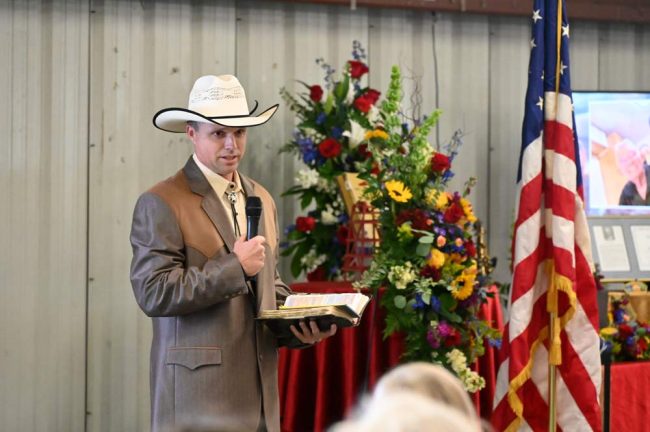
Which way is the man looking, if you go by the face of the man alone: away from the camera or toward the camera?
toward the camera

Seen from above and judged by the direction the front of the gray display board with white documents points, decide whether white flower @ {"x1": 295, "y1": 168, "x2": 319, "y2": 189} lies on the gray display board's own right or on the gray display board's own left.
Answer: on the gray display board's own right

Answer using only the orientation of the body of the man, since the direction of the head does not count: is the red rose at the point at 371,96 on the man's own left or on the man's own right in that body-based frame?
on the man's own left

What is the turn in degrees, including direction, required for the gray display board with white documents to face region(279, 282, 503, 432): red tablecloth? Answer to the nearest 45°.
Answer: approximately 45° to its right

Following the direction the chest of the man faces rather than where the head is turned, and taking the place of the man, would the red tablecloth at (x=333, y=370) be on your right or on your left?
on your left

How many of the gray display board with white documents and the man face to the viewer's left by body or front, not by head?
0

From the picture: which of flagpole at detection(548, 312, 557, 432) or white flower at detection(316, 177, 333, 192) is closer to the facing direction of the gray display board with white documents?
the flagpole

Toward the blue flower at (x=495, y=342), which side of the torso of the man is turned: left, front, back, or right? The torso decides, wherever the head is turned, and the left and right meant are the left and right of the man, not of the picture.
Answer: left

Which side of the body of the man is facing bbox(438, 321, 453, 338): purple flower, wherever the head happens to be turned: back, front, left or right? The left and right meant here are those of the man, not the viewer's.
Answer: left

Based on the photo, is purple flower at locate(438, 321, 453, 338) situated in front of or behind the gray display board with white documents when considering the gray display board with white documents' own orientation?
in front

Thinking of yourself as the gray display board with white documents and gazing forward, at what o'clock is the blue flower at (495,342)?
The blue flower is roughly at 1 o'clock from the gray display board with white documents.

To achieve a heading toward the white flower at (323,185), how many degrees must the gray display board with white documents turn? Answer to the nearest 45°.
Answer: approximately 45° to its right

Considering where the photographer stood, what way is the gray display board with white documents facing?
facing the viewer

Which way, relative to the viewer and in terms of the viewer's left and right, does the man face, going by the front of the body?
facing the viewer and to the right of the viewer
